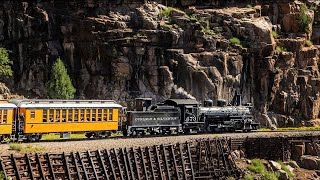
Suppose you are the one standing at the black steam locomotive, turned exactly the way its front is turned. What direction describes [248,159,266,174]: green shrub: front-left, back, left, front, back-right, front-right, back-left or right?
front-right

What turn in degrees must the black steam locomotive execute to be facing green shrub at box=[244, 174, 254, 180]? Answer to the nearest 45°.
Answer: approximately 45° to its right

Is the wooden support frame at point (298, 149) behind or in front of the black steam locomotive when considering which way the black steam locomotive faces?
in front

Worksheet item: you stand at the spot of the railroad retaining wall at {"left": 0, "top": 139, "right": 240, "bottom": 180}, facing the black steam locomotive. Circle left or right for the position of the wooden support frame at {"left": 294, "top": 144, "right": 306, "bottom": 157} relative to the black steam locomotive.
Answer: right

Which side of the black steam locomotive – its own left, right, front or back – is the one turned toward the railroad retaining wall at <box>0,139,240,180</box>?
right

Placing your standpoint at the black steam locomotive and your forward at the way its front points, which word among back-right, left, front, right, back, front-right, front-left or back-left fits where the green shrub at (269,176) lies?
front-right

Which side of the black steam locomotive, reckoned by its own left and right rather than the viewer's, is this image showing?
right

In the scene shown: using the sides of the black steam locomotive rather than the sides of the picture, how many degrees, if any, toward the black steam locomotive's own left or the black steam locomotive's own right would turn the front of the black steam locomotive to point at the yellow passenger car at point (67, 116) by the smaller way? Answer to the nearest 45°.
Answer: approximately 135° to the black steam locomotive's own right

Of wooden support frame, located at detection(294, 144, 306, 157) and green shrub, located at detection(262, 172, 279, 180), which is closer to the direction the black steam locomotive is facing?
the wooden support frame

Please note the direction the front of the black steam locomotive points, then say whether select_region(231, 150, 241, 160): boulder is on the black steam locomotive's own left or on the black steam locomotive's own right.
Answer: on the black steam locomotive's own right

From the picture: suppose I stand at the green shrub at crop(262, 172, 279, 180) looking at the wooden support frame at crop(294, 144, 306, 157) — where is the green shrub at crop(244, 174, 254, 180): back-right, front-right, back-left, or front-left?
back-left

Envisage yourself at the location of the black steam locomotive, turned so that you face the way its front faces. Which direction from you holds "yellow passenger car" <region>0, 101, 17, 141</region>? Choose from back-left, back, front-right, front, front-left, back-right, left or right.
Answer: back-right
